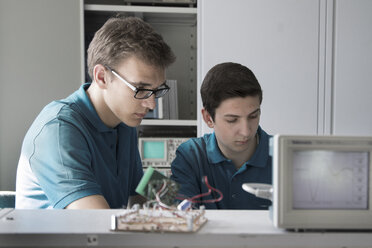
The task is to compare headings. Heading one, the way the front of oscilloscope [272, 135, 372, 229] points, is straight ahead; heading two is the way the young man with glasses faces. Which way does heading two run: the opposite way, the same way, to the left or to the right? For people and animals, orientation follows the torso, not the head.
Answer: to the left

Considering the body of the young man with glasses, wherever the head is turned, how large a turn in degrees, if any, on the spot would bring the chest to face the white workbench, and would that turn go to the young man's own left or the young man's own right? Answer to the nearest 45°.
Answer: approximately 45° to the young man's own right

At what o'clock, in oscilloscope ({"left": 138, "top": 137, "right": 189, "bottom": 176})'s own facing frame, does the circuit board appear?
The circuit board is roughly at 12 o'clock from the oscilloscope.

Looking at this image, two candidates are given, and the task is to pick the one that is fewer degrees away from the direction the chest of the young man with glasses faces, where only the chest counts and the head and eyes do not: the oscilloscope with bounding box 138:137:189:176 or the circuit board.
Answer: the circuit board

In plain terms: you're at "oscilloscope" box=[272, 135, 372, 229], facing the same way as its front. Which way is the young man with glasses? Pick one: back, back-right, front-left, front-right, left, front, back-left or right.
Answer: back-right

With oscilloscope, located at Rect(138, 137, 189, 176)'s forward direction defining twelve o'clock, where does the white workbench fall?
The white workbench is roughly at 12 o'clock from the oscilloscope.

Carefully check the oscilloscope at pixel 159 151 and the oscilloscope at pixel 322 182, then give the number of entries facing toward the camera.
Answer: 2

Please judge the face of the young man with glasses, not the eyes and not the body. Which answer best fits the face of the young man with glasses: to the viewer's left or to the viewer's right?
to the viewer's right

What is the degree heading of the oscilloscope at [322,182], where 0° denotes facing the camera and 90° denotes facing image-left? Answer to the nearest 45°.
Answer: approximately 0°
